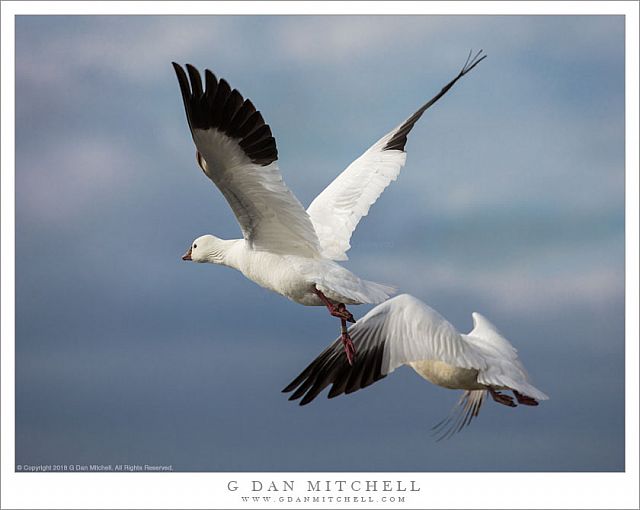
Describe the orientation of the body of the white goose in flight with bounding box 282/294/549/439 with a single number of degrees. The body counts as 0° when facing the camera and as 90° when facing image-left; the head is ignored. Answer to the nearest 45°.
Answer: approximately 90°

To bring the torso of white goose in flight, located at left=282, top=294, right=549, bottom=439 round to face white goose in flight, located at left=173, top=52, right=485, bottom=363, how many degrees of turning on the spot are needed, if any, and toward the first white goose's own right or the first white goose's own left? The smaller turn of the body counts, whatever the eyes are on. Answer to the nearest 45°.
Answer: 0° — it already faces it
